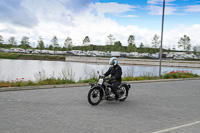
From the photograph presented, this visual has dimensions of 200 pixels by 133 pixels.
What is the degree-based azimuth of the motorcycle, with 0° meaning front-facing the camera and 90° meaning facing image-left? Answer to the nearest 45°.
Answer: approximately 45°

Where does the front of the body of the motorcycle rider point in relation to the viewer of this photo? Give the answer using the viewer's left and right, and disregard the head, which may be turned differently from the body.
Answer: facing the viewer and to the left of the viewer
